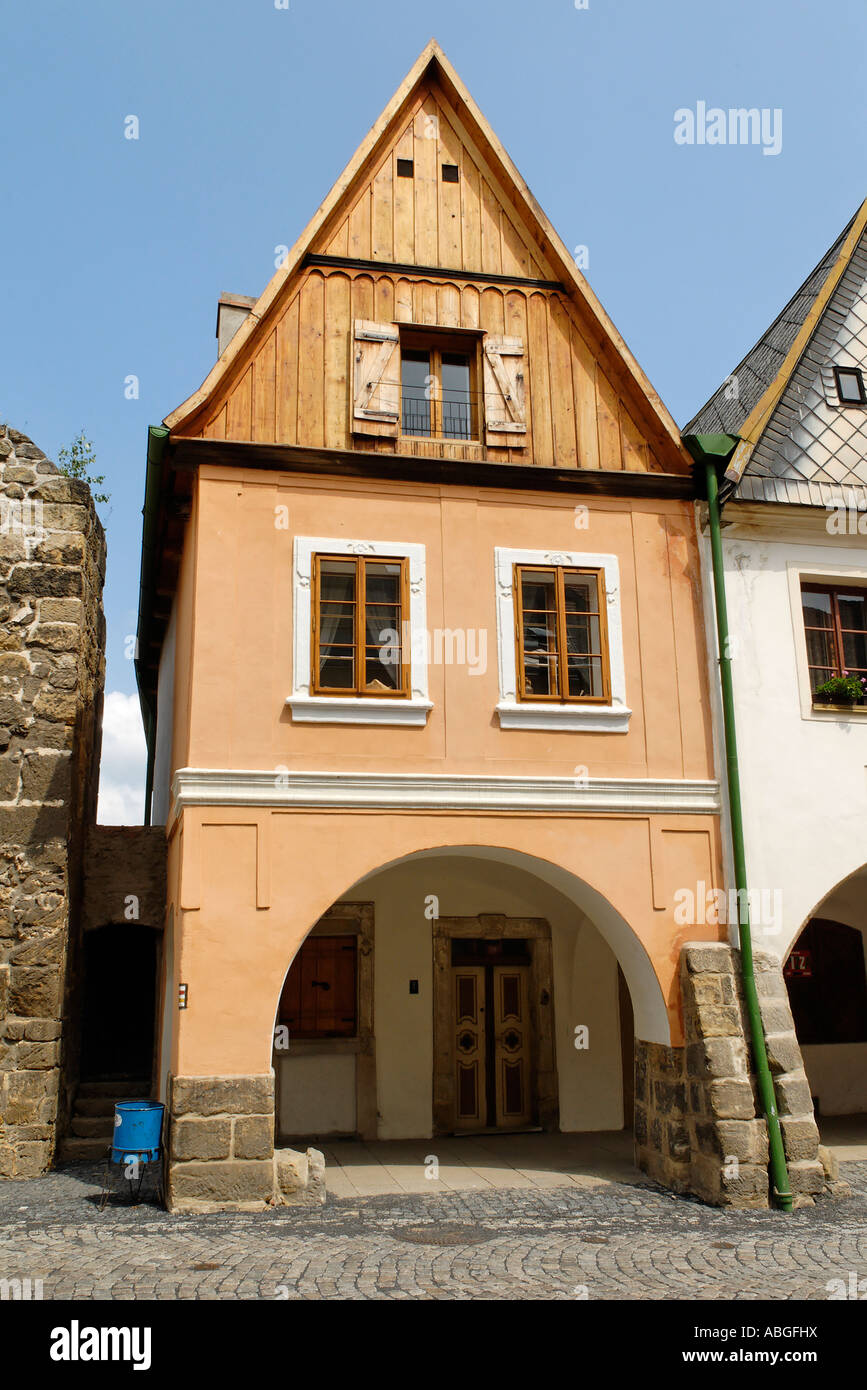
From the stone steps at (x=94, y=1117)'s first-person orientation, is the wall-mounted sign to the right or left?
on its left

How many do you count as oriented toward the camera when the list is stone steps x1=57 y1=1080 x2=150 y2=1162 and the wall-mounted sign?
2

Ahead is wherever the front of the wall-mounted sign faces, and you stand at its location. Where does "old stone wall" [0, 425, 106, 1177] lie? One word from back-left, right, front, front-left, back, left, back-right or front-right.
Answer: front-right

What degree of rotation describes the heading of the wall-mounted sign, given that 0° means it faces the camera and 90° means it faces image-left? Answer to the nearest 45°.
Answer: approximately 0°

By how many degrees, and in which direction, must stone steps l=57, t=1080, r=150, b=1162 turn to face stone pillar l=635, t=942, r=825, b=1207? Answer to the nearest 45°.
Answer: approximately 45° to its left
